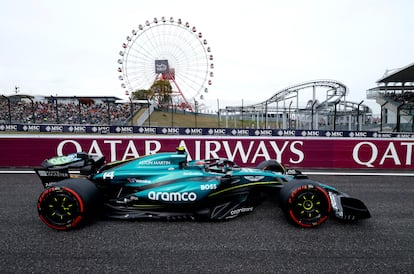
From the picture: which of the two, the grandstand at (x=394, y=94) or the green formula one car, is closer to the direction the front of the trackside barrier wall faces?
the green formula one car

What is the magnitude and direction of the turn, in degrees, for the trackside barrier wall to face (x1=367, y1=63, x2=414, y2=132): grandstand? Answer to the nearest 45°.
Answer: approximately 135° to its left

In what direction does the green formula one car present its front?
to the viewer's right

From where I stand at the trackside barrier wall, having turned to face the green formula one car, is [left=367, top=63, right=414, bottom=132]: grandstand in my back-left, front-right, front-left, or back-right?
back-left

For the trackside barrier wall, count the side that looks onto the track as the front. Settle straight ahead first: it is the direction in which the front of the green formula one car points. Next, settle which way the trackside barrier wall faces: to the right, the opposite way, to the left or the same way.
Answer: to the right

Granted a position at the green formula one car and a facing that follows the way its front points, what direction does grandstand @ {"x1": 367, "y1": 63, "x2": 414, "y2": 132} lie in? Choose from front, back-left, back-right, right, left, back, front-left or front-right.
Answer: front-left

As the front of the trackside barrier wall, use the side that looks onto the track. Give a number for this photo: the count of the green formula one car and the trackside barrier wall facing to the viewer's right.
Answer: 1

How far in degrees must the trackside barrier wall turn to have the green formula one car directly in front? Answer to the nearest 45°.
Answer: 0° — it already faces it

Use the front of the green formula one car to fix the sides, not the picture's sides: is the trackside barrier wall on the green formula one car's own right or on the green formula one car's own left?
on the green formula one car's own left
